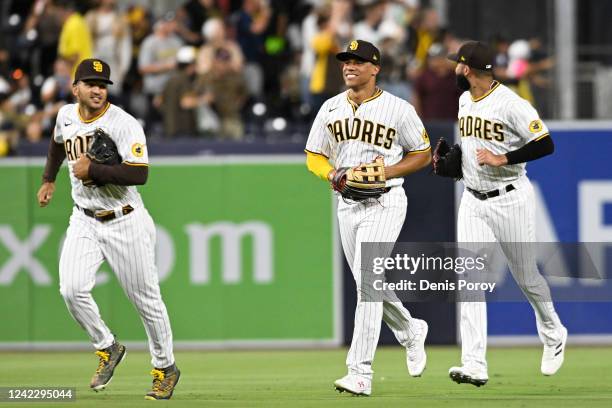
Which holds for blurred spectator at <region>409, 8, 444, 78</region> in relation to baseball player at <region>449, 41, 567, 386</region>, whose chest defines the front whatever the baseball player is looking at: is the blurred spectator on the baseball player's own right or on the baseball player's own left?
on the baseball player's own right

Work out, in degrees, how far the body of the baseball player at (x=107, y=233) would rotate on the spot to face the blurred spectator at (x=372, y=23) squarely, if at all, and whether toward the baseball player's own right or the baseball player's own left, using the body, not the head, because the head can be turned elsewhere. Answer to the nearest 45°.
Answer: approximately 180°

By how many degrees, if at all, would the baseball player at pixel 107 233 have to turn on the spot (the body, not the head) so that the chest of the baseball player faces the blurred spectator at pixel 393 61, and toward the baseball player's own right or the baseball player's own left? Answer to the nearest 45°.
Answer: approximately 180°

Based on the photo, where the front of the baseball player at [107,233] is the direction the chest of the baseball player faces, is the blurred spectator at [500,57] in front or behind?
behind

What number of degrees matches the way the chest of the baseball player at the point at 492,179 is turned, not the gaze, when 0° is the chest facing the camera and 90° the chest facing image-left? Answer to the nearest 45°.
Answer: approximately 45°

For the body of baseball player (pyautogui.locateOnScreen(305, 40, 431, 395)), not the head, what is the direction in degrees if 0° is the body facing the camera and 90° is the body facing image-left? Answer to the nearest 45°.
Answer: approximately 45°

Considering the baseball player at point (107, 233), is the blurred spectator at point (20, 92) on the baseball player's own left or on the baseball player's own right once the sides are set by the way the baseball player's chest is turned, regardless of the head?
on the baseball player's own right

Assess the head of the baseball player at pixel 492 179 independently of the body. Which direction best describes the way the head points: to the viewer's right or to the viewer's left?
to the viewer's left
